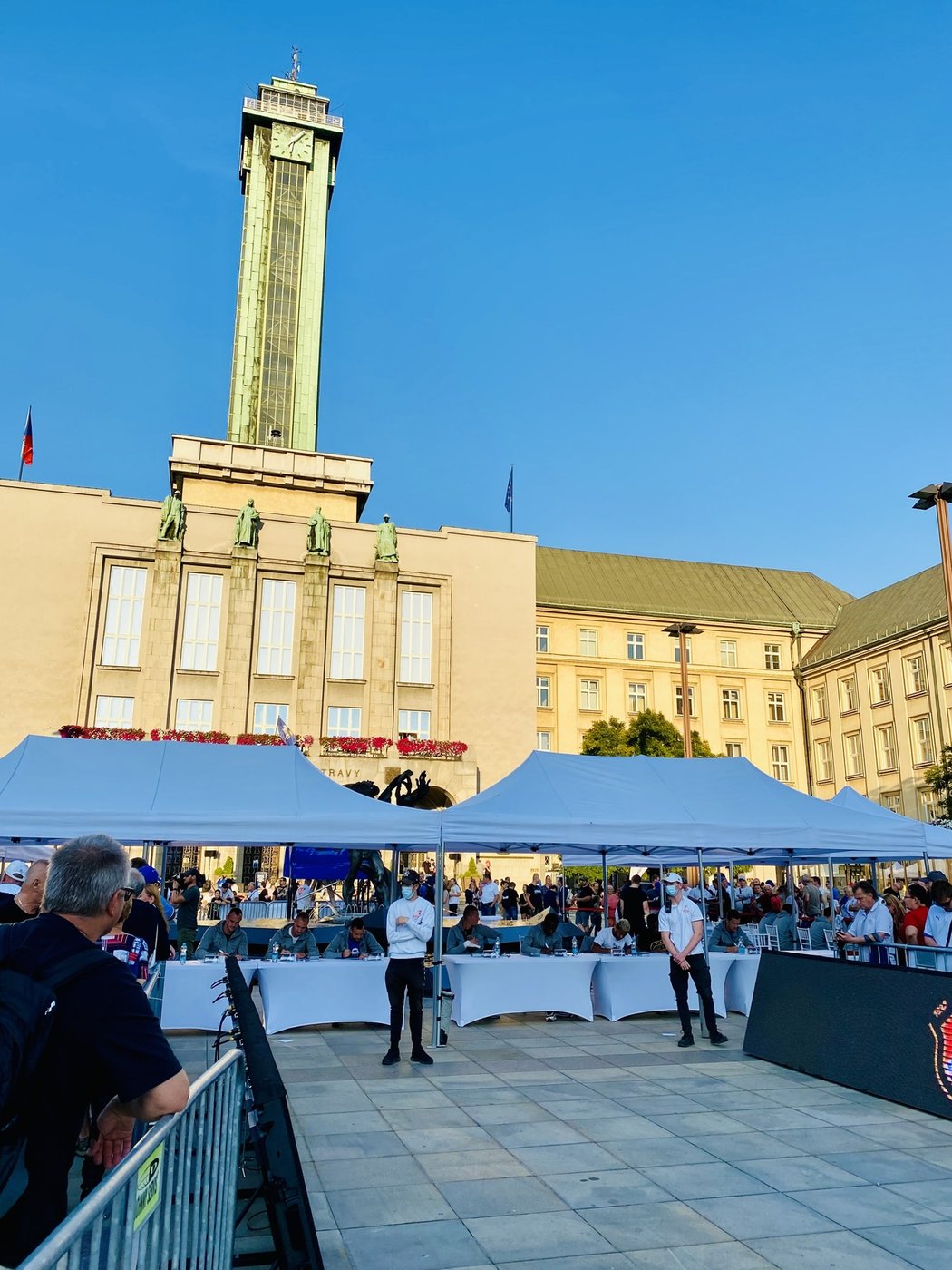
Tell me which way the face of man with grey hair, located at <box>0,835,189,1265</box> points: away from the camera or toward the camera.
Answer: away from the camera

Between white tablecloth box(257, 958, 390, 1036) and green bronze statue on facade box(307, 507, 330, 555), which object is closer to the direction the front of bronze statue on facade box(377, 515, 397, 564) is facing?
the white tablecloth

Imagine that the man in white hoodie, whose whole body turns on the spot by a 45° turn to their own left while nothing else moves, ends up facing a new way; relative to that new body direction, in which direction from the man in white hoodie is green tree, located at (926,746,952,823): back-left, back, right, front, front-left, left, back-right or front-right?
left

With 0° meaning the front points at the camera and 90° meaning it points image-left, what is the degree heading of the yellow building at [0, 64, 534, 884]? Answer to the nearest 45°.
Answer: approximately 0°

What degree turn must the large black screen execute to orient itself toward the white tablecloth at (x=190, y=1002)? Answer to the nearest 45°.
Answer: approximately 45° to its right

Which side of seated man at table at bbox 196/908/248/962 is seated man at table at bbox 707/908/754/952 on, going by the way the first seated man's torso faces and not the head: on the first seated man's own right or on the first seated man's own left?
on the first seated man's own left

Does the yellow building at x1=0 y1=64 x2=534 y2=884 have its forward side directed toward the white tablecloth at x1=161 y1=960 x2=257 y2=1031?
yes

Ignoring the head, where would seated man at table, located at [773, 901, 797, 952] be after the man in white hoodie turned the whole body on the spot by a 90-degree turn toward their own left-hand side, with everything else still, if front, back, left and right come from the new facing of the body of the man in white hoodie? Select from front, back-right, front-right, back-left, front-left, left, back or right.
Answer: front-left

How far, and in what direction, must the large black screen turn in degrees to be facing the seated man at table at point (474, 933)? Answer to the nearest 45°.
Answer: approximately 90° to its right
